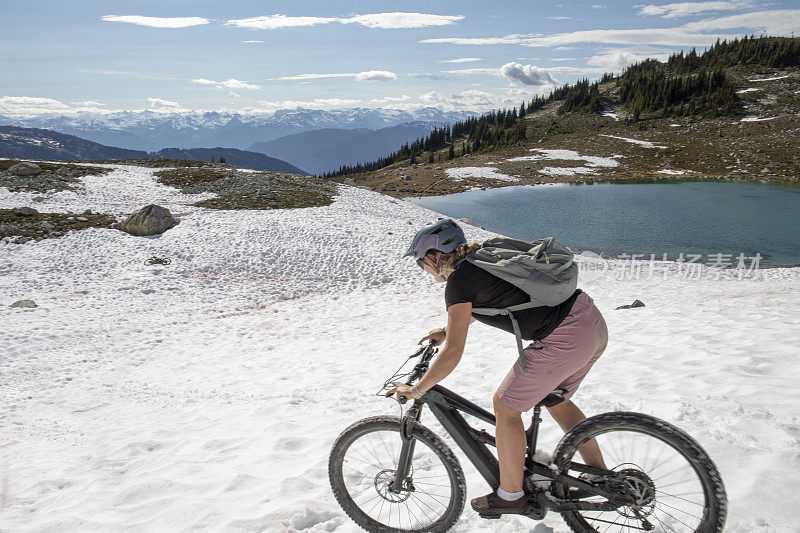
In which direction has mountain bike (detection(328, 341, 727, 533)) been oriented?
to the viewer's left

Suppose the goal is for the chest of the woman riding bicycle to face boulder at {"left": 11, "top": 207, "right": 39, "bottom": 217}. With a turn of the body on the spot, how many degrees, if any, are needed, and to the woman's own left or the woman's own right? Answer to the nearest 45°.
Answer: approximately 45° to the woman's own right

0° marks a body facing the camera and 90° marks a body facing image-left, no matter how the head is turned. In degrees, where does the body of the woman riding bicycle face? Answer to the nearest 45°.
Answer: approximately 90°

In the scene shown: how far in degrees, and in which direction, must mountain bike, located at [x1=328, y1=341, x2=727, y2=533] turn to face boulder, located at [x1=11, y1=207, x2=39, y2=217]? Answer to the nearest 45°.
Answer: approximately 45° to its right

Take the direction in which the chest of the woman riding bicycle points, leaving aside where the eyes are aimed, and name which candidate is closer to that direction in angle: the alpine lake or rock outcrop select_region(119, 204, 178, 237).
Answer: the rock outcrop

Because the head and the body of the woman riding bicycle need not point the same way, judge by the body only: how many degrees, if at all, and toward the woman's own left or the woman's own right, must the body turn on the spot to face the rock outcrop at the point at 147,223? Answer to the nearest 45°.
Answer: approximately 45° to the woman's own right
